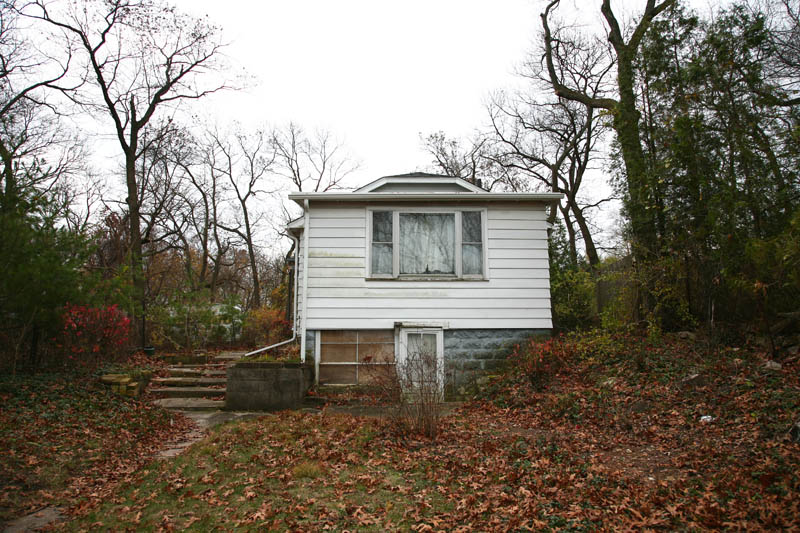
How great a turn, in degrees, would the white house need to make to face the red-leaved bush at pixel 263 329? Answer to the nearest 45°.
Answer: approximately 135° to its right

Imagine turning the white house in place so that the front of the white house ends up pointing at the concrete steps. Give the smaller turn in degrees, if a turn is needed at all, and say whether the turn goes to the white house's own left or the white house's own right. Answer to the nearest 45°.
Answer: approximately 90° to the white house's own right

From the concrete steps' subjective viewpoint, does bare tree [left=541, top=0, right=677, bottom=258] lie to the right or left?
on its left

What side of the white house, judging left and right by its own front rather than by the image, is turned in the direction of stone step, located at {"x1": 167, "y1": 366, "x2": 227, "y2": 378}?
right

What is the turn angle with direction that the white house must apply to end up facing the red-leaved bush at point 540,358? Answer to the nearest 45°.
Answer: approximately 90° to its left

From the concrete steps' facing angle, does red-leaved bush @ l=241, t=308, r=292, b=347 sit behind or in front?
behind

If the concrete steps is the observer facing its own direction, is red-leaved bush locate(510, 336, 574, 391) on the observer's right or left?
on its left

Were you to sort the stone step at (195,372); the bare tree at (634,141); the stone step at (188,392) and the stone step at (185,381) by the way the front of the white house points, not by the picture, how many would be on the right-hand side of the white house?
3

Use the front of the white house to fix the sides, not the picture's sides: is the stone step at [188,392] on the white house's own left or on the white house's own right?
on the white house's own right

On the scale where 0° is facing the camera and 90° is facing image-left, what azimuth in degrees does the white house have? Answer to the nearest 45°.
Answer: approximately 0°

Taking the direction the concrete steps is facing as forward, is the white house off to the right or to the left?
on its left

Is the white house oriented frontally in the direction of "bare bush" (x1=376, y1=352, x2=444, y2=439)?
yes

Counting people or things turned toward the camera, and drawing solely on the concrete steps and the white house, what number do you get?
2
